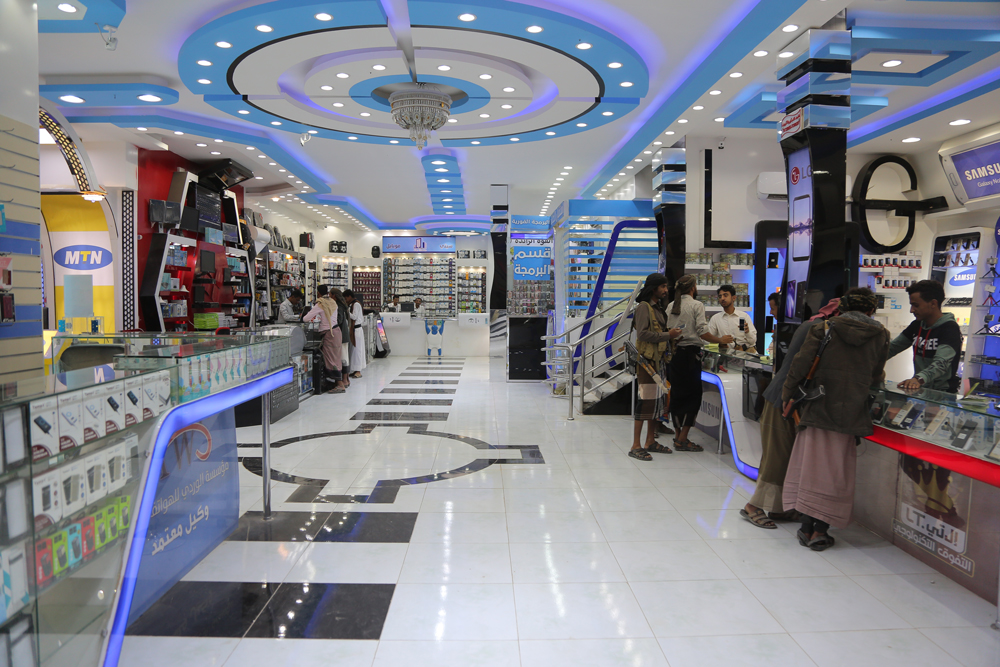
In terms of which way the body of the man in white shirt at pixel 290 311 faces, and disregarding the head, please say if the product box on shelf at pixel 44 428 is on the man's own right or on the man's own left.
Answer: on the man's own right

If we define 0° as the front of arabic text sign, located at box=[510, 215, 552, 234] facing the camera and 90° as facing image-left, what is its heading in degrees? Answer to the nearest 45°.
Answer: approximately 0°

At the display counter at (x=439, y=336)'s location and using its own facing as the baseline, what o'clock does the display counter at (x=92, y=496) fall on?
the display counter at (x=92, y=496) is roughly at 12 o'clock from the display counter at (x=439, y=336).

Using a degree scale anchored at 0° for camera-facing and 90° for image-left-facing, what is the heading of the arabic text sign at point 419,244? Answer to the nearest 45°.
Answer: approximately 0°
